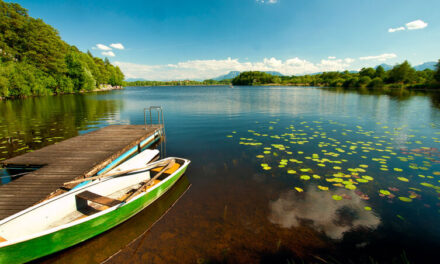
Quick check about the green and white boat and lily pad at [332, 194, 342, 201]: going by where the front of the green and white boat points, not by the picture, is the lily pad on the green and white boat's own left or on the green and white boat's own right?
on the green and white boat's own right

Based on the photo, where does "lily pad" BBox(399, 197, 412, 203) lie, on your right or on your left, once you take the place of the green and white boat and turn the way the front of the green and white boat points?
on your right

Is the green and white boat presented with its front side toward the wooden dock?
no

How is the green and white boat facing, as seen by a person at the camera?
facing away from the viewer and to the right of the viewer

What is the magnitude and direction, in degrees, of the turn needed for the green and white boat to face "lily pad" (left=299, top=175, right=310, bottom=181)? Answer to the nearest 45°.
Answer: approximately 45° to its right

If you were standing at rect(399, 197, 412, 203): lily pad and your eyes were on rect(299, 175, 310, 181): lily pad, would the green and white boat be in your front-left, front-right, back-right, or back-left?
front-left
